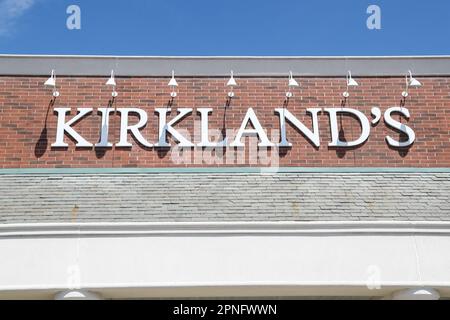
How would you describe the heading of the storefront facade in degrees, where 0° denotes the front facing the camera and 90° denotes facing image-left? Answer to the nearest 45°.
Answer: approximately 0°
